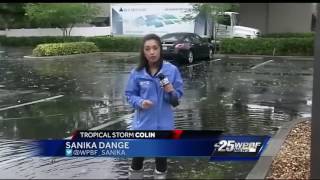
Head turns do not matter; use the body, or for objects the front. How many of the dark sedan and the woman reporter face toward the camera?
1

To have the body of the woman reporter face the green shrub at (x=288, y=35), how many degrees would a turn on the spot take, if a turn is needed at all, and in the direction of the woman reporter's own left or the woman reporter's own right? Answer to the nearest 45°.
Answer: approximately 135° to the woman reporter's own left

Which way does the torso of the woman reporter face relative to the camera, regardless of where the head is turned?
toward the camera

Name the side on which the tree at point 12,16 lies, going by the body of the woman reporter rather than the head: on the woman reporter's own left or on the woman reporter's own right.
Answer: on the woman reporter's own right
